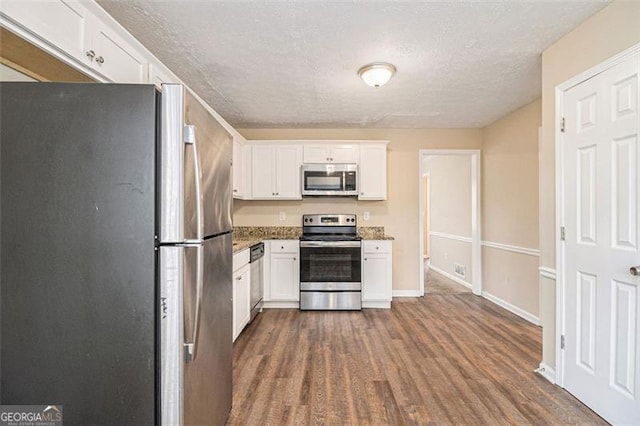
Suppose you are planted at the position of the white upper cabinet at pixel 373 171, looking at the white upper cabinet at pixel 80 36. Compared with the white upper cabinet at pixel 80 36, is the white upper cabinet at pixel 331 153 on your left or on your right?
right

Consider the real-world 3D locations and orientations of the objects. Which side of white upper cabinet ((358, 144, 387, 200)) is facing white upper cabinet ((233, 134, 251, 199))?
right

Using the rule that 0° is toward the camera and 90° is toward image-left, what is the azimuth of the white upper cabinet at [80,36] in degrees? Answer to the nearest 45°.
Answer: approximately 315°

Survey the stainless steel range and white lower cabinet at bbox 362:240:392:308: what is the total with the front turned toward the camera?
2

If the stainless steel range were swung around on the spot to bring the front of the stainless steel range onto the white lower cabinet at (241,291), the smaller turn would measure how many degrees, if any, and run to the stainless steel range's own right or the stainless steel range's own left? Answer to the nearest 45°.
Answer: approximately 45° to the stainless steel range's own right

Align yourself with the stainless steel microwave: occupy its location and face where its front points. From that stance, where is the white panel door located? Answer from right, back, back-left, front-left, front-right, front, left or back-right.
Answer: front-left

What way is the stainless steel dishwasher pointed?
to the viewer's right

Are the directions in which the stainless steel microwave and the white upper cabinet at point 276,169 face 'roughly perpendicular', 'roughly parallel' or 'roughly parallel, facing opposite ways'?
roughly parallel

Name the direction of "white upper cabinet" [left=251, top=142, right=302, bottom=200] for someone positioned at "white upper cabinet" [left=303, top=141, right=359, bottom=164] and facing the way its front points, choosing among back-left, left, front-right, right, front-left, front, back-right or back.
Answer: right

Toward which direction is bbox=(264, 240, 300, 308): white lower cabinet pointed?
toward the camera

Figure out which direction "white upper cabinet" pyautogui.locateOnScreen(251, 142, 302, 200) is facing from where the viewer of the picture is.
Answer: facing the viewer

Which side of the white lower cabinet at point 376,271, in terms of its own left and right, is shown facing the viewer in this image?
front

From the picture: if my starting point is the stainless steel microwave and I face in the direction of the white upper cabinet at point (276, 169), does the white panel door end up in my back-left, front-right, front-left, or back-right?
back-left

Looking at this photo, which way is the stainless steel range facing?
toward the camera

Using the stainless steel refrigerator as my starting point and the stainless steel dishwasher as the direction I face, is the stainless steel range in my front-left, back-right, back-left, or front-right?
front-right

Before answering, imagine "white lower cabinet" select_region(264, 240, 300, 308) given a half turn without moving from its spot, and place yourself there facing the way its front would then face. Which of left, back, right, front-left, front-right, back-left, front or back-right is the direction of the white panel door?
back-right

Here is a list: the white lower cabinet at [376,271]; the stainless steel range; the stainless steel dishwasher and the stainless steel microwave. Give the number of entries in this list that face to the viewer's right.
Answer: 1

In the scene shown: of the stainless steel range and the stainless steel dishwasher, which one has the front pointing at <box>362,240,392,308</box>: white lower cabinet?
the stainless steel dishwasher
